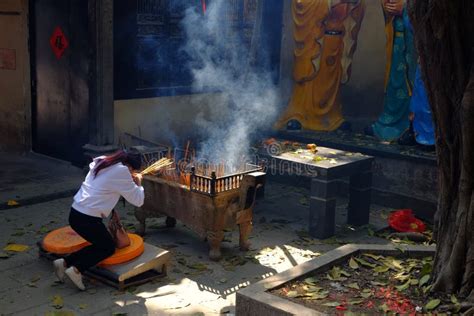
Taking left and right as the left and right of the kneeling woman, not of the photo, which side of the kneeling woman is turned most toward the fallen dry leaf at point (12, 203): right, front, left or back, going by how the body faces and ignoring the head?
left

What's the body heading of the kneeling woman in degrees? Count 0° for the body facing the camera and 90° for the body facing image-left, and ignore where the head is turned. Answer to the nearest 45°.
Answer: approximately 225°

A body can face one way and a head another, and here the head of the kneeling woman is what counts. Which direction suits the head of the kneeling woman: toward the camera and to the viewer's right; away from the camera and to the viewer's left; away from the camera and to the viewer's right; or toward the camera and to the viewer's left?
away from the camera and to the viewer's right

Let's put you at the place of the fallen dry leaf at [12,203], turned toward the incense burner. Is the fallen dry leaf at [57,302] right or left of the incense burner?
right

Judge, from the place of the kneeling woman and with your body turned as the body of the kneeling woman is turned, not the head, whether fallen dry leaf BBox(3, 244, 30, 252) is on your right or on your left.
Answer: on your left
